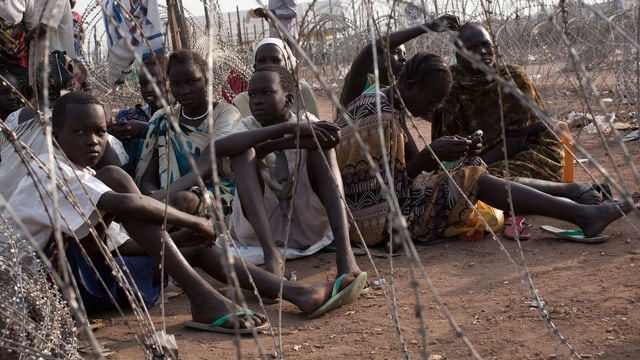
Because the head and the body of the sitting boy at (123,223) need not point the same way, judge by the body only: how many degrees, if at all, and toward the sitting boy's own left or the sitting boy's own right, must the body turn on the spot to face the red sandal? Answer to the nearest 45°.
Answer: approximately 45° to the sitting boy's own left

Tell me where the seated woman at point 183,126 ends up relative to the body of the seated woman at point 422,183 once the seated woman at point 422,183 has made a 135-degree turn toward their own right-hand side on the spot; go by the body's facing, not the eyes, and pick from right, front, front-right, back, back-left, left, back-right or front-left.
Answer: front-right

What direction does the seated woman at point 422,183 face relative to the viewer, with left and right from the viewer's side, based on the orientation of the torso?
facing to the right of the viewer

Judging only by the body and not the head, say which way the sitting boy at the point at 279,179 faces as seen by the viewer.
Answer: toward the camera

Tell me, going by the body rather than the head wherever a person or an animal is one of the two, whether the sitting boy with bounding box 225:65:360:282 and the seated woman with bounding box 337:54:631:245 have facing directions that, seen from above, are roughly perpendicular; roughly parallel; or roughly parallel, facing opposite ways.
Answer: roughly perpendicular

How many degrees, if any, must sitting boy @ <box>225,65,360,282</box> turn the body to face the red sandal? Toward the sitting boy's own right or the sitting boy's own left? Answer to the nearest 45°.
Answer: approximately 90° to the sitting boy's own left

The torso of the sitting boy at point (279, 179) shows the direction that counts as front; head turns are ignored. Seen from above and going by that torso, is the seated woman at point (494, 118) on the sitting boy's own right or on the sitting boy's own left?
on the sitting boy's own left

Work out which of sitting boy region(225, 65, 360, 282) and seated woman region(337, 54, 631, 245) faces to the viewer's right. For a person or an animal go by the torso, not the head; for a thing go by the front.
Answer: the seated woman

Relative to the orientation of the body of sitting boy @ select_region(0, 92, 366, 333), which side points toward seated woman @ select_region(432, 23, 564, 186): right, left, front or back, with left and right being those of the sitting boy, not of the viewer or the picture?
left

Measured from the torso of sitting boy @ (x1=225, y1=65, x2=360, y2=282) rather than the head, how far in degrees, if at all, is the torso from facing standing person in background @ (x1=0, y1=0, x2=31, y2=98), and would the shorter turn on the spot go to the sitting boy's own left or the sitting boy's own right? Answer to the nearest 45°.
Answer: approximately 135° to the sitting boy's own right

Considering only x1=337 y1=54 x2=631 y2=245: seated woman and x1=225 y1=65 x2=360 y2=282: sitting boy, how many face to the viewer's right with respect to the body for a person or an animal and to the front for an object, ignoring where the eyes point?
1
